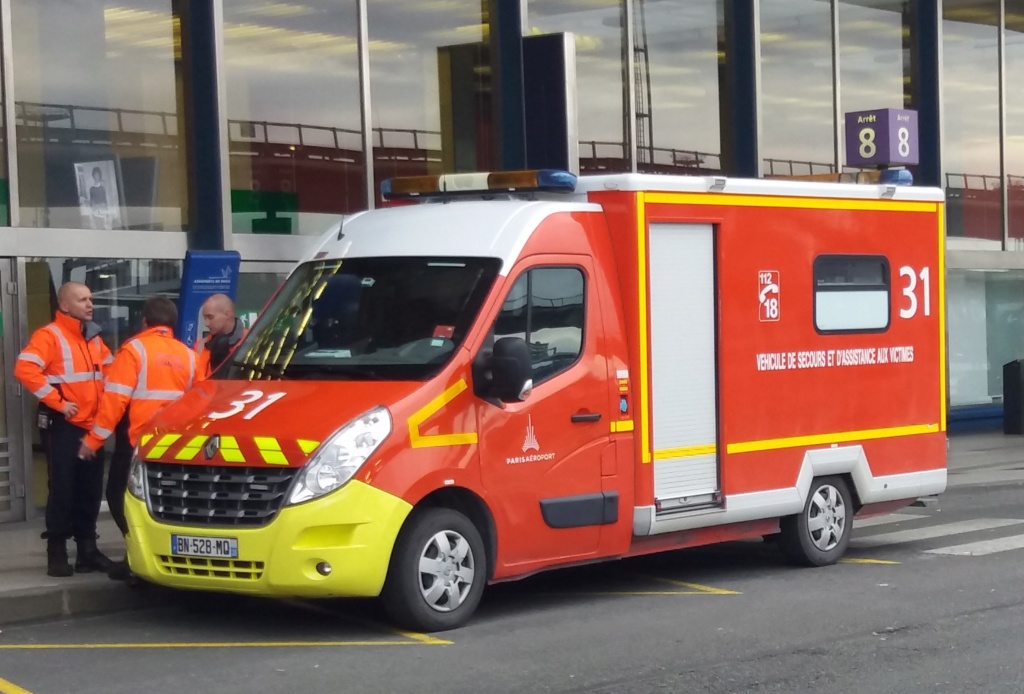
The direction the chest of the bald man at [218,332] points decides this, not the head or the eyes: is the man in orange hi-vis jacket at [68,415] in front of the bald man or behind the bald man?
in front

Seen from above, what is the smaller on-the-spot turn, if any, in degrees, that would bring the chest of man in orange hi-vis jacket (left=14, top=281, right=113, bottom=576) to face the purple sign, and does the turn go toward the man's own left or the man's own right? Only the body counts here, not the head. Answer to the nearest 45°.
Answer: approximately 90° to the man's own left

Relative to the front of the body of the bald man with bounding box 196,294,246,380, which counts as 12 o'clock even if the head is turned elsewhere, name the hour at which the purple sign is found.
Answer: The purple sign is roughly at 6 o'clock from the bald man.

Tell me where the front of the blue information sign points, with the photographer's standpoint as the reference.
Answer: facing the viewer

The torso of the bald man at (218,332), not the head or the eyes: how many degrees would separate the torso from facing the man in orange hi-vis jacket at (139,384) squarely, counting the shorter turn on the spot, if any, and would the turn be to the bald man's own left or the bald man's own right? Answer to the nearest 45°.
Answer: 0° — they already face them

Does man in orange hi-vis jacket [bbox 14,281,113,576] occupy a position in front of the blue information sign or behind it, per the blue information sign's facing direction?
in front

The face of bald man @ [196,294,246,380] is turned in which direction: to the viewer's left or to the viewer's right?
to the viewer's left

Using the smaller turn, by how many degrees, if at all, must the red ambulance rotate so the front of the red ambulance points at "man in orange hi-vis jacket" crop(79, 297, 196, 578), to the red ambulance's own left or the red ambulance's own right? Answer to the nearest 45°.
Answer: approximately 45° to the red ambulance's own right

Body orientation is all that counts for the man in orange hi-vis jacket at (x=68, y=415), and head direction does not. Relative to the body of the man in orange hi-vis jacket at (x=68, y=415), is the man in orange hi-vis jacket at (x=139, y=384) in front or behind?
in front

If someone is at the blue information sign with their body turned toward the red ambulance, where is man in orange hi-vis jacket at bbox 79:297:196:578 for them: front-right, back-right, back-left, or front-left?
front-right

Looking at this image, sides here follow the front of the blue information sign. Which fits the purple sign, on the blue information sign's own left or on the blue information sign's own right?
on the blue information sign's own left

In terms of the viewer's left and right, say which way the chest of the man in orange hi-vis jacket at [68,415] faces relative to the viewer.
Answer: facing the viewer and to the right of the viewer

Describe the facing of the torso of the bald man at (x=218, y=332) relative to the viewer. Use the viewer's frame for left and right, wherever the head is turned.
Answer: facing the viewer and to the left of the viewer

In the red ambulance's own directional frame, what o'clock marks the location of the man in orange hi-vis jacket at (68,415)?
The man in orange hi-vis jacket is roughly at 2 o'clock from the red ambulance.

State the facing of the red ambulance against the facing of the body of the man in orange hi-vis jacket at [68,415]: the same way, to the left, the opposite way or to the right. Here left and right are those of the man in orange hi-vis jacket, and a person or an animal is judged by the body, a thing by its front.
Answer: to the right

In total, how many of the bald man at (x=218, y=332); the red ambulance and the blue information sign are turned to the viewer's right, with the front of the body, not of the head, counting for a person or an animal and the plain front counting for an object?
0

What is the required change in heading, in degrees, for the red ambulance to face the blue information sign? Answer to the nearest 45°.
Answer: approximately 90° to its right
